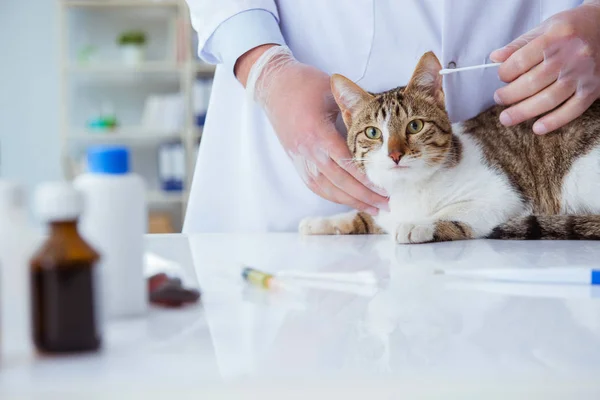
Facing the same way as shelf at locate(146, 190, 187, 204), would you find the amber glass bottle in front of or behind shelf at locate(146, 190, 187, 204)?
in front

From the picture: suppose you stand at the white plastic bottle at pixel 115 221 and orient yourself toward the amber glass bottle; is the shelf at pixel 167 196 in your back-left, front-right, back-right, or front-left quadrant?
back-right

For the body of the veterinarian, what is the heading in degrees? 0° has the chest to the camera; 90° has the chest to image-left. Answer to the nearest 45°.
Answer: approximately 0°

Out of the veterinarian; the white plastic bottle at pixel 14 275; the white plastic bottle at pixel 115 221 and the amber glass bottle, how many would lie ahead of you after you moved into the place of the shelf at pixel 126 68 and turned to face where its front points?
4

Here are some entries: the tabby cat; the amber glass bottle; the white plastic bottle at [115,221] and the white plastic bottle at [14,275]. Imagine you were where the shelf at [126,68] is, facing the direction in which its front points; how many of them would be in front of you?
4

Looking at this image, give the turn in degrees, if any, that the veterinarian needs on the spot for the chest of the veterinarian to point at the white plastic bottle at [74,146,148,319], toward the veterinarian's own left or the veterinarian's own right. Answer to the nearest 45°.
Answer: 0° — they already face it

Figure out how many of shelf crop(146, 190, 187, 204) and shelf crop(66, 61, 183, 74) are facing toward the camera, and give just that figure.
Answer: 2

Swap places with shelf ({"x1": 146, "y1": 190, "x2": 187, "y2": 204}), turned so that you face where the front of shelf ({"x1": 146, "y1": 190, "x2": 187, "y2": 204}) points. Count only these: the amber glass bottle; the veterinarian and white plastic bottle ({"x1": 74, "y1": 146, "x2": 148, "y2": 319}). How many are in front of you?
3

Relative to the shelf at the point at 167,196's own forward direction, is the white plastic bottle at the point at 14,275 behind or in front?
in front

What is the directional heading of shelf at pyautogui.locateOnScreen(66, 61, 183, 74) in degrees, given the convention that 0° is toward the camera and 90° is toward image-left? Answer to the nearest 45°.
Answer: approximately 0°

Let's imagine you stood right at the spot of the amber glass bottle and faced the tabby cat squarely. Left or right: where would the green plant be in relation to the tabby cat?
left

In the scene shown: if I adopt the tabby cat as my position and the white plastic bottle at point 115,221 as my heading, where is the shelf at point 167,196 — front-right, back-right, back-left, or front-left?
back-right
